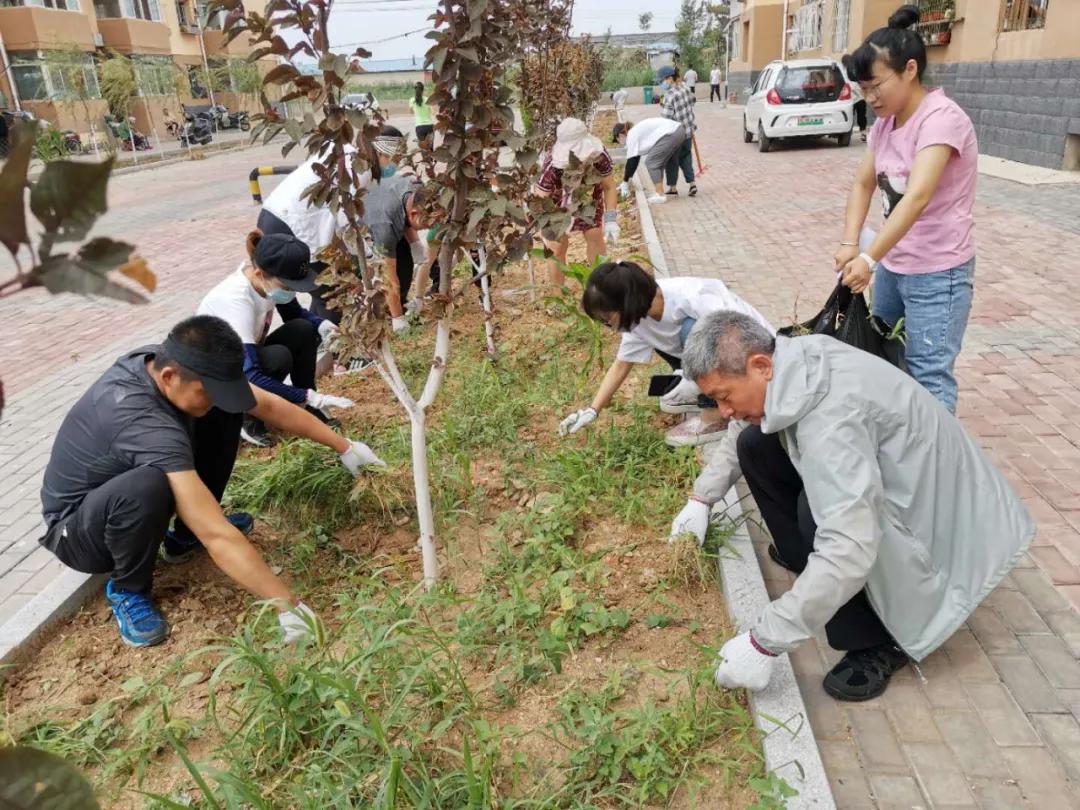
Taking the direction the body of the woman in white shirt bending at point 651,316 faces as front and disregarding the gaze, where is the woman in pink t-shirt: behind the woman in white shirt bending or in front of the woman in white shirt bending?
behind

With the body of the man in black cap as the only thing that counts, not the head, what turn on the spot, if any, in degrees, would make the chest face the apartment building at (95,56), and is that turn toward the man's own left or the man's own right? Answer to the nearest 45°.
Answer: approximately 135° to the man's own left

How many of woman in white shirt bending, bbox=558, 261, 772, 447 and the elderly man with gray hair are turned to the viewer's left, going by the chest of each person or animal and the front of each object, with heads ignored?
2

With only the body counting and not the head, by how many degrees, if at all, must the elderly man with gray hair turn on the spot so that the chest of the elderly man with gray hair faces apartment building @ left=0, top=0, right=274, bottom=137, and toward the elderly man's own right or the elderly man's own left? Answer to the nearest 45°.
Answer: approximately 45° to the elderly man's own right

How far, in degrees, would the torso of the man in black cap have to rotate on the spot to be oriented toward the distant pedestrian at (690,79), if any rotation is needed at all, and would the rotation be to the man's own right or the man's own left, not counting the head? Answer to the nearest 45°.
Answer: approximately 90° to the man's own left

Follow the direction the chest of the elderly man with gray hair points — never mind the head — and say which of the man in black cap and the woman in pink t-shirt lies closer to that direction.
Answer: the man in black cap

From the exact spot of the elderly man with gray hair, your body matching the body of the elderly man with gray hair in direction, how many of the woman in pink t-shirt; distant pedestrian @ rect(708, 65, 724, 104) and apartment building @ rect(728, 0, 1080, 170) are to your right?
3

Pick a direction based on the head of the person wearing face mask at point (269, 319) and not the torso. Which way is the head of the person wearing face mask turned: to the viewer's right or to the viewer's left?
to the viewer's right

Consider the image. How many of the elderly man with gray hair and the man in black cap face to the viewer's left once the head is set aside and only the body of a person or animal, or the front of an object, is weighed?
1

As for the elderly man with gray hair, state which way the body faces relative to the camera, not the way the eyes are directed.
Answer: to the viewer's left

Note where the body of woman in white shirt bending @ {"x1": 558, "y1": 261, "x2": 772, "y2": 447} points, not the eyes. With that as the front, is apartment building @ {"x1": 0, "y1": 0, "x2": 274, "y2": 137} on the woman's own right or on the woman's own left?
on the woman's own right

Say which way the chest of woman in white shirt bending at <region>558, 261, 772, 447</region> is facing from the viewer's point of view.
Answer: to the viewer's left

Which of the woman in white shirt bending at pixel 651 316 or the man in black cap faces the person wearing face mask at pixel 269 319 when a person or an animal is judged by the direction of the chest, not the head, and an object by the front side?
the woman in white shirt bending

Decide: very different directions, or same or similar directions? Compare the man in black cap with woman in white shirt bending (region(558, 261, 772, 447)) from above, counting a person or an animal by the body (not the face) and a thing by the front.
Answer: very different directions

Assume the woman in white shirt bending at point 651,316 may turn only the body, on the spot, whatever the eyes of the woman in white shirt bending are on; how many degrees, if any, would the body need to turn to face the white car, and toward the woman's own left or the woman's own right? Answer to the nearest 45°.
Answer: approximately 90° to the woman's own right

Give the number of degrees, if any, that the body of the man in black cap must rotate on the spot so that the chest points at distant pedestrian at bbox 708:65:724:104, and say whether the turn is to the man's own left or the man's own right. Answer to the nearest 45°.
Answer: approximately 90° to the man's own left
